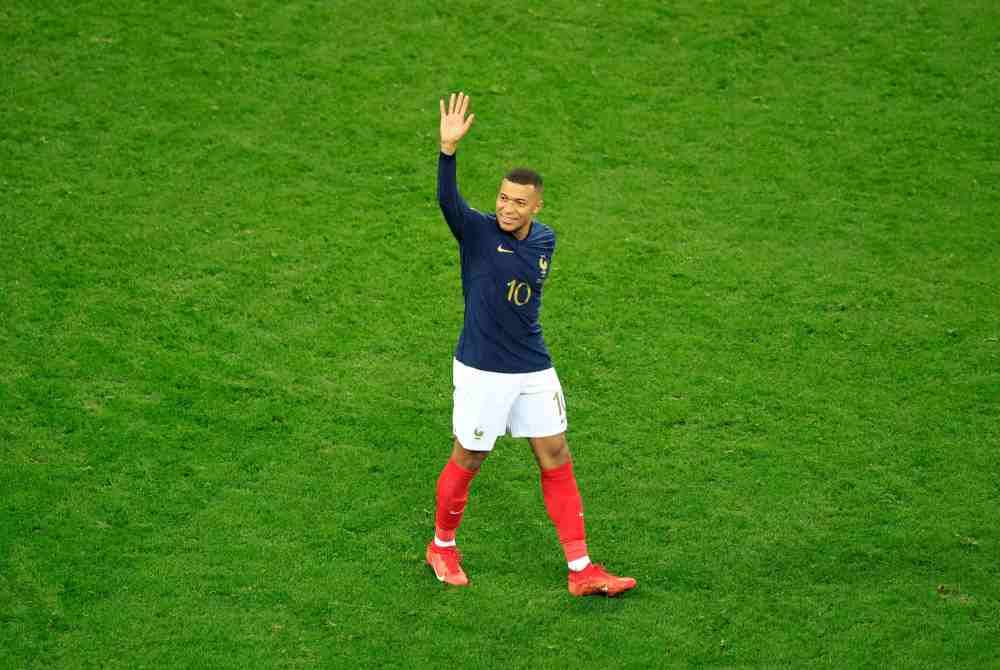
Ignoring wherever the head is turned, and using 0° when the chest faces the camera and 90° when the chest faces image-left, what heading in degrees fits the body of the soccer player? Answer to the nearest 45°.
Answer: approximately 315°
